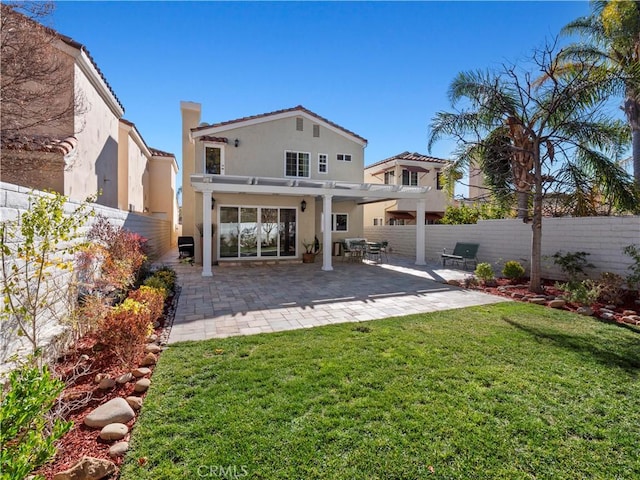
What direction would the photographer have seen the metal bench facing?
facing the viewer and to the left of the viewer

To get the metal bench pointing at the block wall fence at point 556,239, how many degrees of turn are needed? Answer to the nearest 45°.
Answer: approximately 90° to its left

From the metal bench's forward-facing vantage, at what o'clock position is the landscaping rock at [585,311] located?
The landscaping rock is roughly at 10 o'clock from the metal bench.

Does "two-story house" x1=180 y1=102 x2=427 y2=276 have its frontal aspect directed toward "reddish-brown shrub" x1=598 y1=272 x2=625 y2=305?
no
